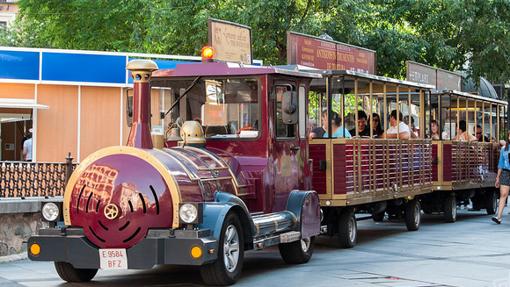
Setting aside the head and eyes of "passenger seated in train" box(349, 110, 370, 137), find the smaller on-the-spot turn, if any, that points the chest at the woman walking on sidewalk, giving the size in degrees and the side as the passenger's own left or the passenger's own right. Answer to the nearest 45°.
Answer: approximately 180°

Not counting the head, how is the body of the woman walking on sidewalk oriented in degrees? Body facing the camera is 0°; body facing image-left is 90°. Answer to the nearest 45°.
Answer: approximately 45°

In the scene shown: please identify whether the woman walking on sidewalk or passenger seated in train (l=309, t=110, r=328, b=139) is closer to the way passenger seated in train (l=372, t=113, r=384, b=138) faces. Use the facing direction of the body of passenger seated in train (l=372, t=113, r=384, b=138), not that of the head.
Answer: the passenger seated in train

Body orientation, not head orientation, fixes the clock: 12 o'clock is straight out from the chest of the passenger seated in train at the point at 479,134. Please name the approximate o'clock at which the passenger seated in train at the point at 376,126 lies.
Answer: the passenger seated in train at the point at 376,126 is roughly at 11 o'clock from the passenger seated in train at the point at 479,134.

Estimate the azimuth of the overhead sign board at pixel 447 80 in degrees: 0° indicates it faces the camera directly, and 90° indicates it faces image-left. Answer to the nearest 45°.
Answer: approximately 315°

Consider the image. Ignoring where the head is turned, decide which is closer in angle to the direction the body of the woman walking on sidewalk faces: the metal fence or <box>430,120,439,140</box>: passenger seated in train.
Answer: the metal fence

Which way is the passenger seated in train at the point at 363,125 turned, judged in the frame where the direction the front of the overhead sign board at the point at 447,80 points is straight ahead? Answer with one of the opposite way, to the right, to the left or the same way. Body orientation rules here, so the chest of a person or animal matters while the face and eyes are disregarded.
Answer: to the right

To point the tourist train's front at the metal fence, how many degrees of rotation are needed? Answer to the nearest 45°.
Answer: approximately 90° to its right

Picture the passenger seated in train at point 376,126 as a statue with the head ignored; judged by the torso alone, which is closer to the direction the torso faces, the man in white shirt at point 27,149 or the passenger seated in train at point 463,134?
the man in white shirt
